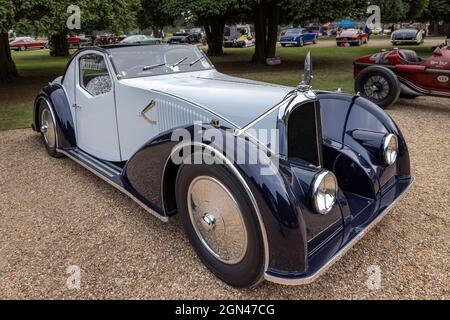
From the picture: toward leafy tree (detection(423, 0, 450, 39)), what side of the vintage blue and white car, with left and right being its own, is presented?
left

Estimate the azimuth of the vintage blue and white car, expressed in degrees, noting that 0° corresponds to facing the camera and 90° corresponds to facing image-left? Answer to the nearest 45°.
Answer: approximately 315°

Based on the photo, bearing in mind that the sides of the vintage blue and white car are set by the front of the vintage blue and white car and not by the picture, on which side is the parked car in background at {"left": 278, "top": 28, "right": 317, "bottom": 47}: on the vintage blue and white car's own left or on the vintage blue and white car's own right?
on the vintage blue and white car's own left

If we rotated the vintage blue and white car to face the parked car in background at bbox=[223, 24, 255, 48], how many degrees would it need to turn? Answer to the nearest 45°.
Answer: approximately 135° to its left

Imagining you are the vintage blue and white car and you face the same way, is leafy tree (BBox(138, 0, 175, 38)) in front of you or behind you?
behind
